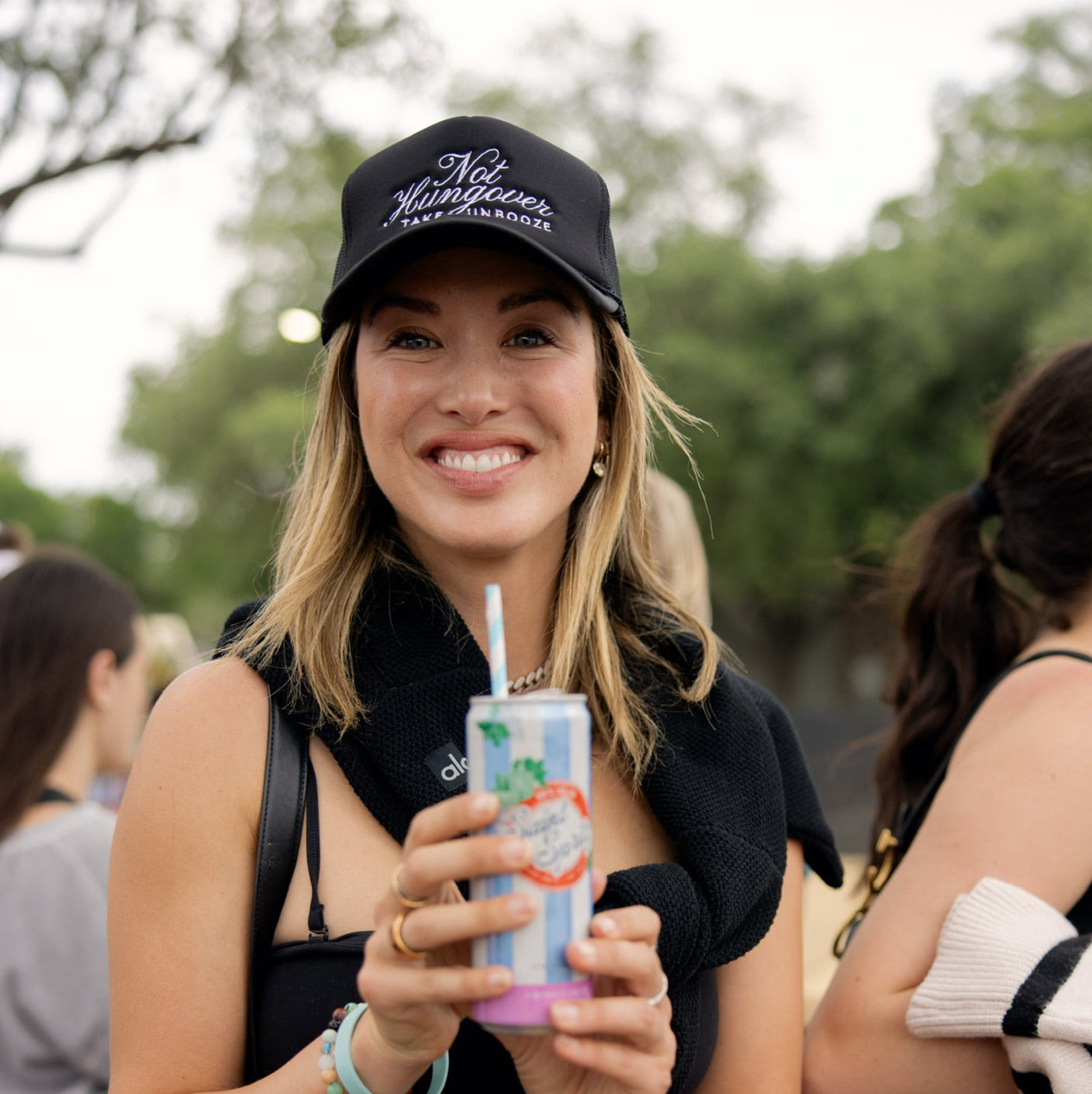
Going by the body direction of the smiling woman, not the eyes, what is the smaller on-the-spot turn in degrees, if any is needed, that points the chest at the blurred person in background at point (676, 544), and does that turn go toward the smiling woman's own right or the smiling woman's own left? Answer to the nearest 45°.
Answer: approximately 180°

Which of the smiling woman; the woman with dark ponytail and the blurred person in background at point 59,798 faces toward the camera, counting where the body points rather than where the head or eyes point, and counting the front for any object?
the smiling woman

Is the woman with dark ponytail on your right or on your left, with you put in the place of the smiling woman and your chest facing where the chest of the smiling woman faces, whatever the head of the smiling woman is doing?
on your left

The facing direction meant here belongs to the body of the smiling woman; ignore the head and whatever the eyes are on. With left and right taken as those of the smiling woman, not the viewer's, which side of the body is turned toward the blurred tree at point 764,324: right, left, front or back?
back

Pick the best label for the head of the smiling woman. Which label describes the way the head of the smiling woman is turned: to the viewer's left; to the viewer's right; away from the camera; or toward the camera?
toward the camera

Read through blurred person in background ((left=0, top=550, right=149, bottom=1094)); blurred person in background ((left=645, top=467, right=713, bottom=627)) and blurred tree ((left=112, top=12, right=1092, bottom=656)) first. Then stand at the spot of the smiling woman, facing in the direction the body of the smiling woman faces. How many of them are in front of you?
0

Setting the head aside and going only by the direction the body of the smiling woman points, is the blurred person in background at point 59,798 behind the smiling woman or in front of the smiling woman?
behind

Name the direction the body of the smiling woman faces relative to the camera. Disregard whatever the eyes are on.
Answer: toward the camera

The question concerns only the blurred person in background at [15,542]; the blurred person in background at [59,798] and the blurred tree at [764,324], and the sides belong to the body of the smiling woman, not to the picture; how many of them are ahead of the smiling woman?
0

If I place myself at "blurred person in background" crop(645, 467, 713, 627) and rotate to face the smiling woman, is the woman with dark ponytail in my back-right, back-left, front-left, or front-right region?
front-left
